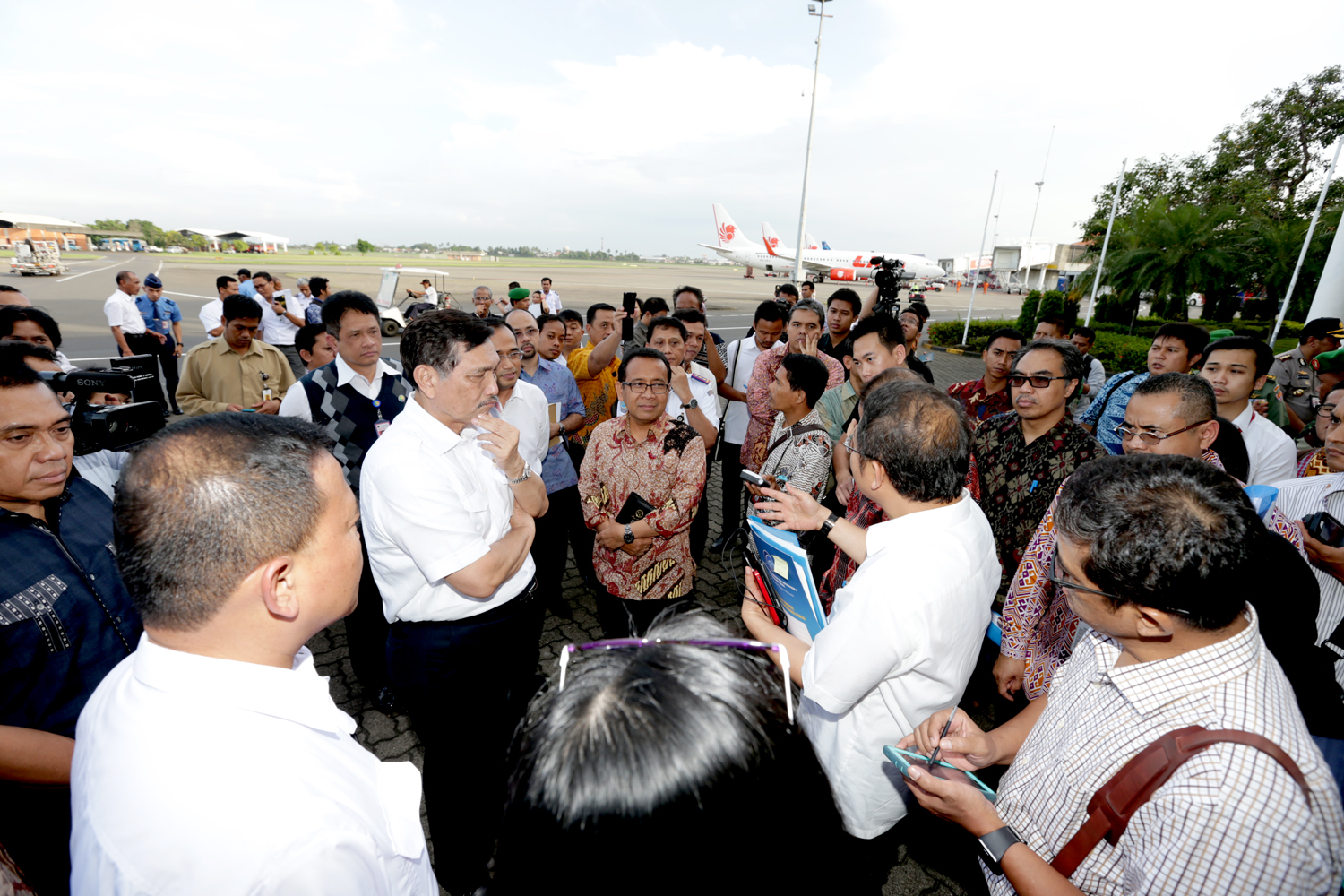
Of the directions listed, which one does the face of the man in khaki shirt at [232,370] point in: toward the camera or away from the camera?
toward the camera

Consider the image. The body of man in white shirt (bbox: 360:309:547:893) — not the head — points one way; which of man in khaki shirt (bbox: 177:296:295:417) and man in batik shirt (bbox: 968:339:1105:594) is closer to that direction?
the man in batik shirt

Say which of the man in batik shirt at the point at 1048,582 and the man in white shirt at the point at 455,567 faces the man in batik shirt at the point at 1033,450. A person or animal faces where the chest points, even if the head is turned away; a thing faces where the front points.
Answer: the man in white shirt

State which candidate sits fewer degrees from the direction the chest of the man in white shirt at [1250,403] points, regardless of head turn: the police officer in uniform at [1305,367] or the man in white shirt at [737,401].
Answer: the man in white shirt

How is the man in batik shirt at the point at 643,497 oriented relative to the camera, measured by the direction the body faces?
toward the camera

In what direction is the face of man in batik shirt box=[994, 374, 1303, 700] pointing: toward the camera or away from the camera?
toward the camera

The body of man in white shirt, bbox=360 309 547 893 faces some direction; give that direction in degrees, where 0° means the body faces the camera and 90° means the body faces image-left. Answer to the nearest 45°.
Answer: approximately 270°

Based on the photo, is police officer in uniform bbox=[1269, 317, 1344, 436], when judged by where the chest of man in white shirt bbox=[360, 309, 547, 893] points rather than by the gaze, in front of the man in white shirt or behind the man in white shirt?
in front

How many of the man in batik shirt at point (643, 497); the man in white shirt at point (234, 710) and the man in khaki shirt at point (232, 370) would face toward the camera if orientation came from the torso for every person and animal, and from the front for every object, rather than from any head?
2

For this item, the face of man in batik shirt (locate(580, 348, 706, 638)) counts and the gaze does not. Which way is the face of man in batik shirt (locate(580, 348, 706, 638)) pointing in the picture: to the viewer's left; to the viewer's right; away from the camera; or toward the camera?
toward the camera

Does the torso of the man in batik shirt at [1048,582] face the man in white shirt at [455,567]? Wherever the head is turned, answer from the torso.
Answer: yes

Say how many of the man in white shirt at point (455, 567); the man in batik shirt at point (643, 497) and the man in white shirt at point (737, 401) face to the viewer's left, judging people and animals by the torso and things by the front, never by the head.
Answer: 0

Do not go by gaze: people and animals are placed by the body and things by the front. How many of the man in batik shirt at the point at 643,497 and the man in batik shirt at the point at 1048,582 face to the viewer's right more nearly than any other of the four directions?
0

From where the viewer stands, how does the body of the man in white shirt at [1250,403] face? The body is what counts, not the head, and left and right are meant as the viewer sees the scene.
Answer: facing the viewer and to the left of the viewer

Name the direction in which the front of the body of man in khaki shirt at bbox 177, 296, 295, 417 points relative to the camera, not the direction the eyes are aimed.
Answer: toward the camera

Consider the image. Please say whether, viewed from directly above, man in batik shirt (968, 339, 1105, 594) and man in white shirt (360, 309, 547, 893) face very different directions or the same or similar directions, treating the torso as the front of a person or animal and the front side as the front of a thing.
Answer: very different directions

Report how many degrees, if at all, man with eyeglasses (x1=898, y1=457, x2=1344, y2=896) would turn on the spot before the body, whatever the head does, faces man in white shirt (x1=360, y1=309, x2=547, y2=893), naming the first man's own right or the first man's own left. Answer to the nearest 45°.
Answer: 0° — they already face them
